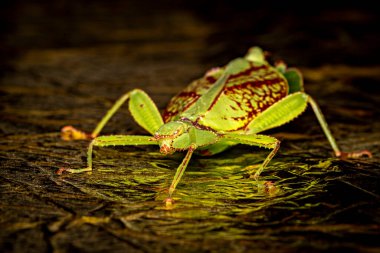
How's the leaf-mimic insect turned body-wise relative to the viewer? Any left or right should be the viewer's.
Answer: facing the viewer and to the left of the viewer
